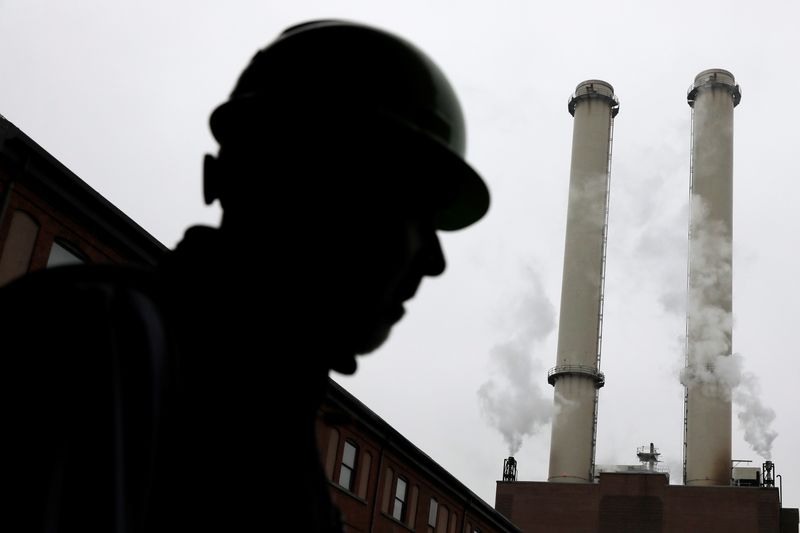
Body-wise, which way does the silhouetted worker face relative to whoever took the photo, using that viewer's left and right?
facing to the right of the viewer

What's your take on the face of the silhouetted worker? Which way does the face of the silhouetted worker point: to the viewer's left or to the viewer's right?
to the viewer's right

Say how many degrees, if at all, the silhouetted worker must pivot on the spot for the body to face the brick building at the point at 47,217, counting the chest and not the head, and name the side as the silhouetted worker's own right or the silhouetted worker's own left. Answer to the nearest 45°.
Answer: approximately 90° to the silhouetted worker's own left

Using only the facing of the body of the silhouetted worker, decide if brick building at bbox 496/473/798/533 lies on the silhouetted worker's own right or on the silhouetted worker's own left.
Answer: on the silhouetted worker's own left

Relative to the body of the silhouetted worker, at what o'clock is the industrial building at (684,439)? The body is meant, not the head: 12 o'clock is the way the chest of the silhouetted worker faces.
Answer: The industrial building is roughly at 10 o'clock from the silhouetted worker.
